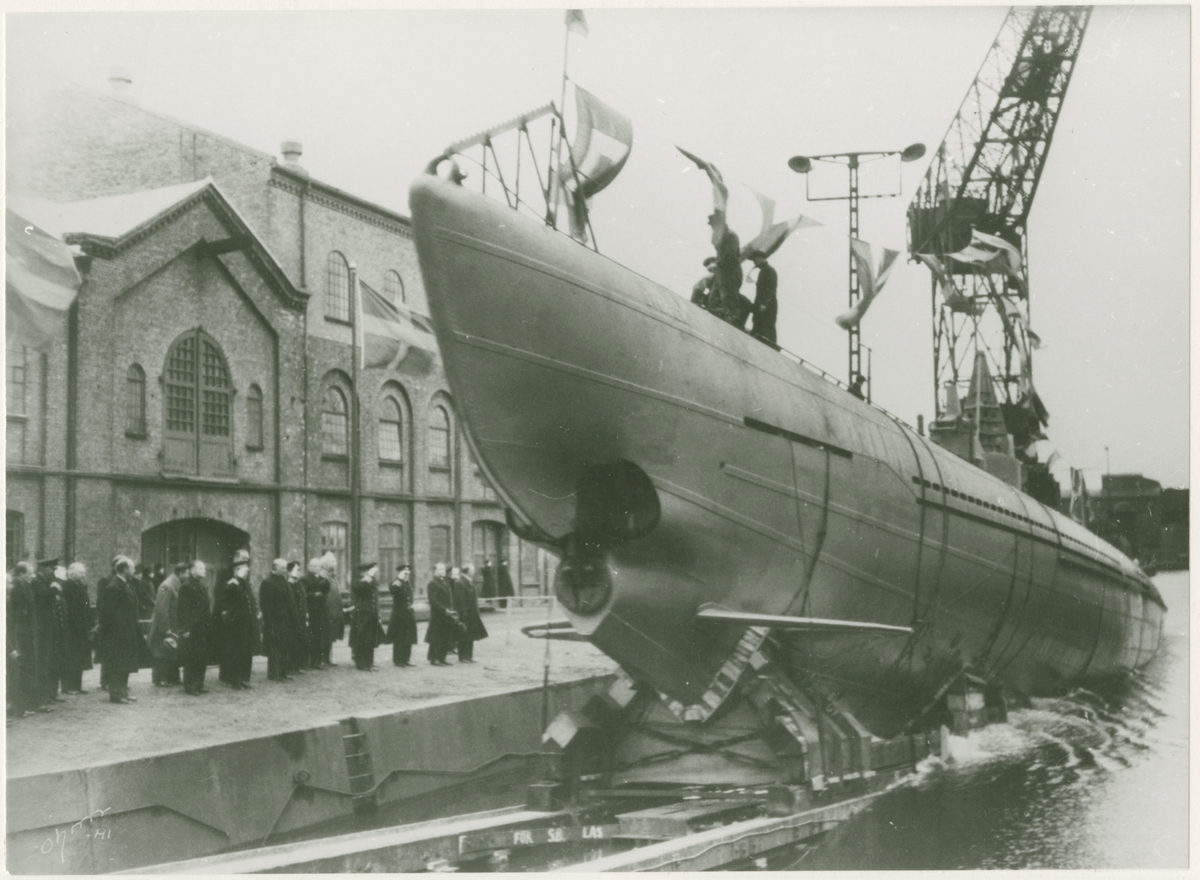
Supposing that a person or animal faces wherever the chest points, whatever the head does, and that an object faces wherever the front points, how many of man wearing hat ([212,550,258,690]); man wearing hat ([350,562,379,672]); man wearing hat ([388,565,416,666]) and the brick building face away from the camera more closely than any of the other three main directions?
0

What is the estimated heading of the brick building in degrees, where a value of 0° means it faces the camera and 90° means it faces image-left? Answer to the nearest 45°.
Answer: approximately 315°

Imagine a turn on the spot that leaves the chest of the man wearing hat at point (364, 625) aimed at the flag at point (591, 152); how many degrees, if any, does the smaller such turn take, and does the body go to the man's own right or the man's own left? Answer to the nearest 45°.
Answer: approximately 45° to the man's own right

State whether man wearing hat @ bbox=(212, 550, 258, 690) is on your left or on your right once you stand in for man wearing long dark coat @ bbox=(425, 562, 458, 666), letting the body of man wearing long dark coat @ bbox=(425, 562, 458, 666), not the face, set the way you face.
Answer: on your right

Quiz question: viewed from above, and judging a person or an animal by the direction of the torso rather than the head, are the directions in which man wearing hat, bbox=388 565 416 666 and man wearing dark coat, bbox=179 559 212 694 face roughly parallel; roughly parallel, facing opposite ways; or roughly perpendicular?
roughly parallel

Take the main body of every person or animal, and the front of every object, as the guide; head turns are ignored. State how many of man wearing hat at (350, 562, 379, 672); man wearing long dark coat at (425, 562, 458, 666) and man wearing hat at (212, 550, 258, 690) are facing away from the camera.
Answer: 0

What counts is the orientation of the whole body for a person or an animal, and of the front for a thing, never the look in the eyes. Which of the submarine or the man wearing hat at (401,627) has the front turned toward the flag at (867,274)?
the man wearing hat

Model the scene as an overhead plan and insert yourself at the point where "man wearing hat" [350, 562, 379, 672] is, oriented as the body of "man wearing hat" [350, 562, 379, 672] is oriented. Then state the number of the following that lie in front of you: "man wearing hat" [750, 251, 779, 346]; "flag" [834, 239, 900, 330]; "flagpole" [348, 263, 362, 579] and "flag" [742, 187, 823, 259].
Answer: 3

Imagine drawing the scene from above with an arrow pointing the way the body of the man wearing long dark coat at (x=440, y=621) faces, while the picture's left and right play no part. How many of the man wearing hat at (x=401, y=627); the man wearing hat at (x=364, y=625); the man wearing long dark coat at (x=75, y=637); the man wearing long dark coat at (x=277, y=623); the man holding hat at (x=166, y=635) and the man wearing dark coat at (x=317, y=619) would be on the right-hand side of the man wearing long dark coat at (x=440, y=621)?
6

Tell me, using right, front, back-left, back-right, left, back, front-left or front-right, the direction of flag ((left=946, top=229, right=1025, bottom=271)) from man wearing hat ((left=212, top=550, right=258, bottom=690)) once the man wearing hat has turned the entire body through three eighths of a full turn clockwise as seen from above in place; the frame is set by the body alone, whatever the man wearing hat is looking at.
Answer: back

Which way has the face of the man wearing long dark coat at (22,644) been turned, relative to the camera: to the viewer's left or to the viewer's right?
to the viewer's right

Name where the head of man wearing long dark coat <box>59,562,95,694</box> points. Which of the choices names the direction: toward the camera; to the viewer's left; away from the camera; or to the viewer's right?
to the viewer's right

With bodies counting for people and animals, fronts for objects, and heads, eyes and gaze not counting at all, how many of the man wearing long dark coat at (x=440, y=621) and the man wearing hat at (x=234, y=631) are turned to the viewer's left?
0

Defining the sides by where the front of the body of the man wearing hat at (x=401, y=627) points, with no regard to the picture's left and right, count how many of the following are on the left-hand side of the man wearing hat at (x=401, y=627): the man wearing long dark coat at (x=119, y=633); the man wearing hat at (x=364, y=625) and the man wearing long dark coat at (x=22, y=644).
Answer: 0

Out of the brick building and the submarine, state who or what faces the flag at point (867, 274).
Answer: the brick building

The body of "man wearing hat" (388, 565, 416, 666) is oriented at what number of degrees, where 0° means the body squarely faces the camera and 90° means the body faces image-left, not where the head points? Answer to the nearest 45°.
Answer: approximately 315°
